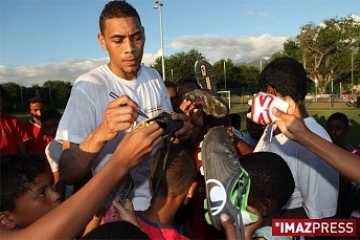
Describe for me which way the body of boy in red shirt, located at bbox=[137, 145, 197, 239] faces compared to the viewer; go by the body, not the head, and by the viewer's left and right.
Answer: facing away from the viewer and to the right of the viewer

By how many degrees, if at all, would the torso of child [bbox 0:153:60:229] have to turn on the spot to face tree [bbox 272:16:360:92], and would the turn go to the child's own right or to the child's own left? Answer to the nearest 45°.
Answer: approximately 45° to the child's own left

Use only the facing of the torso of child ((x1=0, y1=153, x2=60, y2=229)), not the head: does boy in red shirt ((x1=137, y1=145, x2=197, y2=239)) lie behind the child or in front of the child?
in front

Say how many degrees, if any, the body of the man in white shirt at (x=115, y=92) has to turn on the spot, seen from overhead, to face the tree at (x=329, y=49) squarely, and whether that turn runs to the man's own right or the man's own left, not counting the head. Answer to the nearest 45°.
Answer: approximately 90° to the man's own left

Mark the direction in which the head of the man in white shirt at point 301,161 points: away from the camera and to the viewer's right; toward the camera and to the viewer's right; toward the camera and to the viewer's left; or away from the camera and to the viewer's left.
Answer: away from the camera and to the viewer's left

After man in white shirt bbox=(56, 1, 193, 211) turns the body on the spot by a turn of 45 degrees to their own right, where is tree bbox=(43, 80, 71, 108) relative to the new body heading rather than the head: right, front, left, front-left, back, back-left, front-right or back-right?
back

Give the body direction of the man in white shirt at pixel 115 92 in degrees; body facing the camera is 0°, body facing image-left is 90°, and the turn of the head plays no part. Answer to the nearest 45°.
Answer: approximately 315°

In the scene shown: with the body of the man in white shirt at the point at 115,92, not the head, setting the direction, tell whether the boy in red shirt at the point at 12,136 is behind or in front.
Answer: behind

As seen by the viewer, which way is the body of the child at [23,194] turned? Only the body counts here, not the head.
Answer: to the viewer's right

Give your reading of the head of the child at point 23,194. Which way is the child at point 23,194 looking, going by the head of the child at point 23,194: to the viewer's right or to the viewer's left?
to the viewer's right
